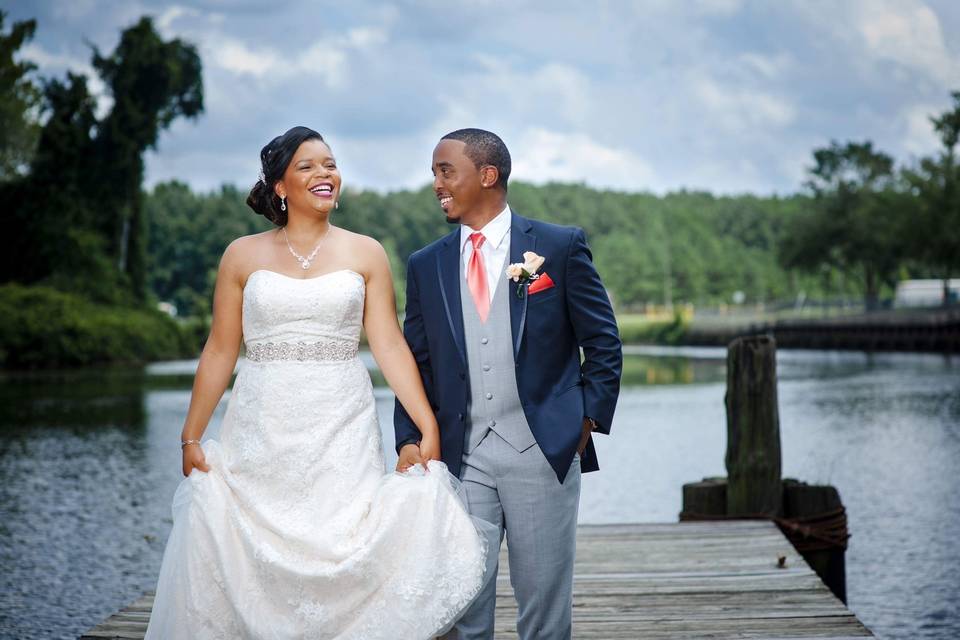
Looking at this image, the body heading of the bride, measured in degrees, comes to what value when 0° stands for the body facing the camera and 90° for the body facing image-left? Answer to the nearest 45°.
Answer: approximately 0°

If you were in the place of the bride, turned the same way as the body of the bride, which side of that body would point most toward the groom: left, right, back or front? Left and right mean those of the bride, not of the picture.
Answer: left

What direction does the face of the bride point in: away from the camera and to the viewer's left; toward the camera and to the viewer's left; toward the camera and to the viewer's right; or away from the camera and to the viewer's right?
toward the camera and to the viewer's right
